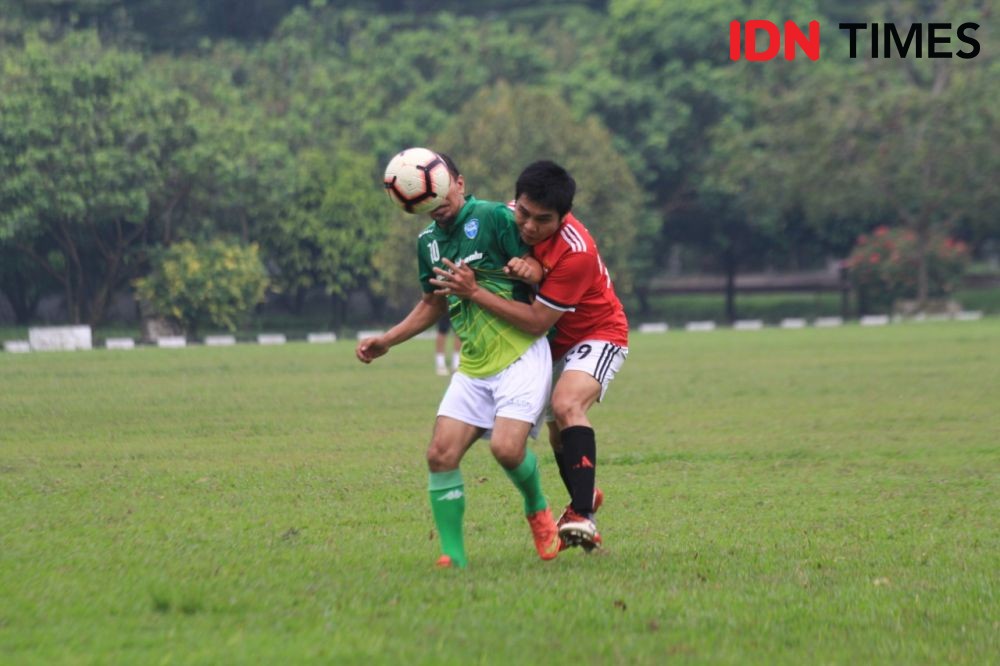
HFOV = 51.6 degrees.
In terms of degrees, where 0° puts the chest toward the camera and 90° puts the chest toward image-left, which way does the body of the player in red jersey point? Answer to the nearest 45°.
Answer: approximately 45°

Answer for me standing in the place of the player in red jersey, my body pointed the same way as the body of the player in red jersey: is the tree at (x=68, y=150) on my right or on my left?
on my right

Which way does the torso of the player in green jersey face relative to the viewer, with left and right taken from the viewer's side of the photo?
facing the viewer and to the left of the viewer

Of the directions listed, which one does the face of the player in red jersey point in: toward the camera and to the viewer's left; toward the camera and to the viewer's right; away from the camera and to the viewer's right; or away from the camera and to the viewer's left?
toward the camera and to the viewer's left

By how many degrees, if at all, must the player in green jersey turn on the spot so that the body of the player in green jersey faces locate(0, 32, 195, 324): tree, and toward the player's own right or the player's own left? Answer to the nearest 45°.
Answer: approximately 135° to the player's own right
